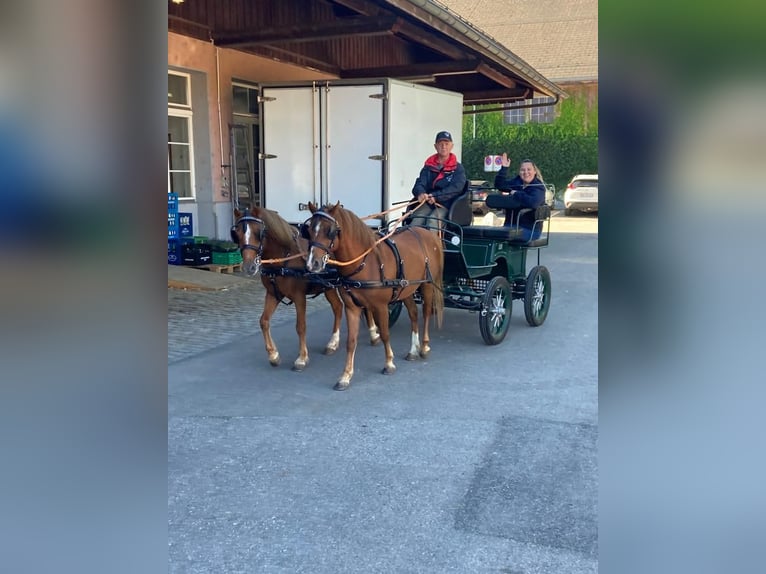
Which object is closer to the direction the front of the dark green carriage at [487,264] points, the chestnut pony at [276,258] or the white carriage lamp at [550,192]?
the chestnut pony

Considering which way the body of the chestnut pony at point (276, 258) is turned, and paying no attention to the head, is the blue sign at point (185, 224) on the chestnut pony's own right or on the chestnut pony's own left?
on the chestnut pony's own right

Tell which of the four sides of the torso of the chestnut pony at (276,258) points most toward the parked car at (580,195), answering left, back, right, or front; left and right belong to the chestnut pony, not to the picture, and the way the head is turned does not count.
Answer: back

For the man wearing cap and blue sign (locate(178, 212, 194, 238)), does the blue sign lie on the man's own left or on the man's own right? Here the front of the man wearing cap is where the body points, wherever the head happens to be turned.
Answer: on the man's own right

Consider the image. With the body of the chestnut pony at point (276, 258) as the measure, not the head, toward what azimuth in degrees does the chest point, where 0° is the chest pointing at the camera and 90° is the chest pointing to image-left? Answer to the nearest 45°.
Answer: approximately 45°

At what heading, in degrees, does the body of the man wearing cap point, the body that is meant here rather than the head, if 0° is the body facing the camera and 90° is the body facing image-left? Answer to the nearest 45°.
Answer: approximately 45°
